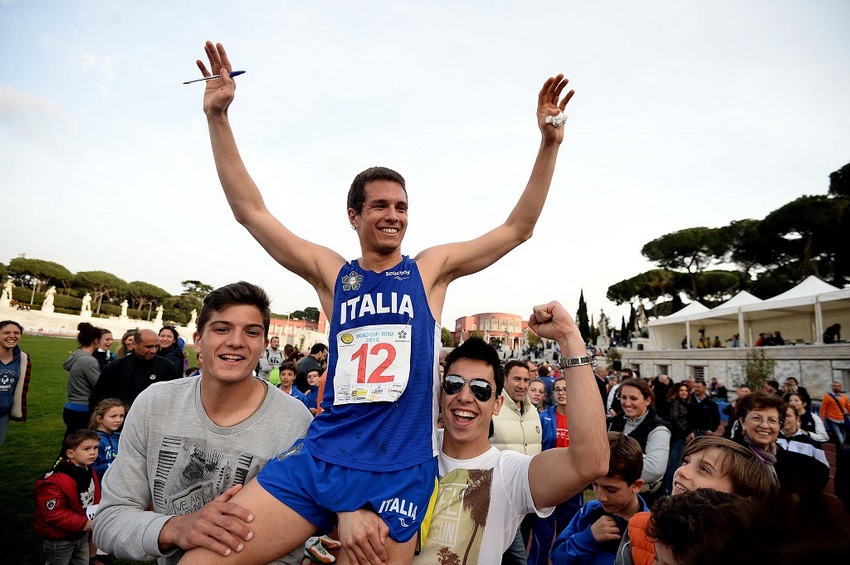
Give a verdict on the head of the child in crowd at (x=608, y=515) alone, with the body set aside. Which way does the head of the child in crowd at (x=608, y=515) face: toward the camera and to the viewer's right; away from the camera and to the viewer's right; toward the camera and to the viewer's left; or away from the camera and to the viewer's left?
toward the camera and to the viewer's left

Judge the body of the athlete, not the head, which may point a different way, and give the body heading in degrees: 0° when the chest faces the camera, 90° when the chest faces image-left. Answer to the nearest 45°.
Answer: approximately 0°

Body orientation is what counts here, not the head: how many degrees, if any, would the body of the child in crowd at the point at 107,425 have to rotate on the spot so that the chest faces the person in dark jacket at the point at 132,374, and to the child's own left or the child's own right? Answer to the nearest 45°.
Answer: approximately 135° to the child's own left

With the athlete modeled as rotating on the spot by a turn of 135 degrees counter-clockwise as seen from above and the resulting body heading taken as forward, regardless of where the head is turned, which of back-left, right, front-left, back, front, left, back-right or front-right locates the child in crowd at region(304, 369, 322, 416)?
front-left

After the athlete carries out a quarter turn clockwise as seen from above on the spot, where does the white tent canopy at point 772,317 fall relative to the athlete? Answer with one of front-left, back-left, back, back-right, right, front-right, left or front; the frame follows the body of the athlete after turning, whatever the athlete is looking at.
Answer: back-right

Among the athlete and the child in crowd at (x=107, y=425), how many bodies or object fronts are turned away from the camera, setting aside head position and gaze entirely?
0

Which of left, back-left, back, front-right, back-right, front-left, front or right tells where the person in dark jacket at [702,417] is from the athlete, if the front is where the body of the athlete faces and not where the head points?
back-left

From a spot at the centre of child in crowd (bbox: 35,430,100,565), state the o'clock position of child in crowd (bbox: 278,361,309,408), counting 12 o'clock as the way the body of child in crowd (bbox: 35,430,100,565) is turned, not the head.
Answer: child in crowd (bbox: 278,361,309,408) is roughly at 9 o'clock from child in crowd (bbox: 35,430,100,565).

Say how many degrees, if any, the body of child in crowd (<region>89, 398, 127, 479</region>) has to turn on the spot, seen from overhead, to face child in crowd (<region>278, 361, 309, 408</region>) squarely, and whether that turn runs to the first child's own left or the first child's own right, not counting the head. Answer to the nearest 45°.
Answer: approximately 90° to the first child's own left

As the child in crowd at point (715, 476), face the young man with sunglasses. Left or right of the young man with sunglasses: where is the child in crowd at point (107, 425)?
right

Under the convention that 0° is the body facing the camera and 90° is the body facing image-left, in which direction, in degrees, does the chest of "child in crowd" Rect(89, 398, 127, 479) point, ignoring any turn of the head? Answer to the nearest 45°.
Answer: approximately 315°

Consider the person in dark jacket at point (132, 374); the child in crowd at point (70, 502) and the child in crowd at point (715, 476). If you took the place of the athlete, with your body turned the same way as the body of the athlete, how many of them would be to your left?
1
